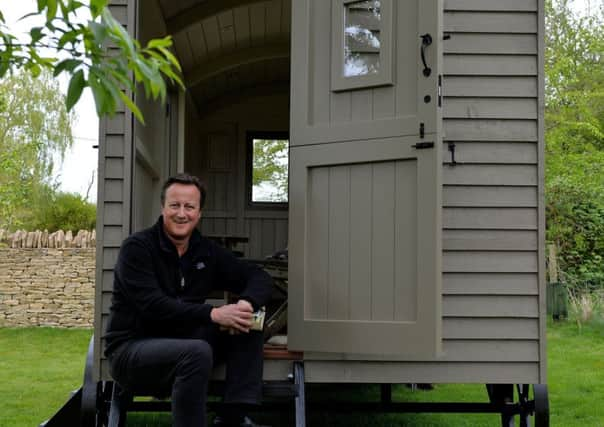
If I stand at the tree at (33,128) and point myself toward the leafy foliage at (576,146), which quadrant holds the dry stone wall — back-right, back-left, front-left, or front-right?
front-right

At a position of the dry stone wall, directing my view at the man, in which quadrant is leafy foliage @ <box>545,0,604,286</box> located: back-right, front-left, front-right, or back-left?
front-left

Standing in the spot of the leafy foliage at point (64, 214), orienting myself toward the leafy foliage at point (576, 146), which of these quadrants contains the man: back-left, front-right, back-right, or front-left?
front-right

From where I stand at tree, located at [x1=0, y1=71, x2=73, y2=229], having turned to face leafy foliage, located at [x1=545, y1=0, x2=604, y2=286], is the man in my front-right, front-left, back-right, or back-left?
front-right

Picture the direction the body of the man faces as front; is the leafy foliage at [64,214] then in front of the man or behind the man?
behind

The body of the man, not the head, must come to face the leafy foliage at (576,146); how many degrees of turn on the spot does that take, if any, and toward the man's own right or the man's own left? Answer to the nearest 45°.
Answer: approximately 90° to the man's own left

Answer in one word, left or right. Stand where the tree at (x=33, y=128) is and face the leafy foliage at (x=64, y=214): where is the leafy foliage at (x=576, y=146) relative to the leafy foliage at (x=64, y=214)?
left

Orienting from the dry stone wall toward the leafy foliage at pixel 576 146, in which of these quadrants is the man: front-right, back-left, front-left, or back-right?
front-right

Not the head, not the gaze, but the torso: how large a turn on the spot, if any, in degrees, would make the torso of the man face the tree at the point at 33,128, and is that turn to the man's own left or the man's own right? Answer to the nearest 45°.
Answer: approximately 135° to the man's own left
